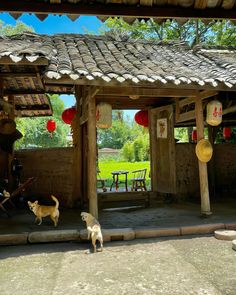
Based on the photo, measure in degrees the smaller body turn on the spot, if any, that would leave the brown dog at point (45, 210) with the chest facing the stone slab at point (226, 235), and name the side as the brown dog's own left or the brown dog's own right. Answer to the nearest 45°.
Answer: approximately 135° to the brown dog's own left

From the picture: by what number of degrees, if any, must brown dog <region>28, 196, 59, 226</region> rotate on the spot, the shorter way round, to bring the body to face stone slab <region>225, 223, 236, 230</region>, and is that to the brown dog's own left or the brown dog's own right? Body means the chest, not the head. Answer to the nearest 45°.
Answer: approximately 180°

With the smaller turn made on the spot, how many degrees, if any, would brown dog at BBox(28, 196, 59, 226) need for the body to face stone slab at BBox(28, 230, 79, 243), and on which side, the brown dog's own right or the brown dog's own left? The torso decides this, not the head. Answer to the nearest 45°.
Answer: approximately 90° to the brown dog's own left

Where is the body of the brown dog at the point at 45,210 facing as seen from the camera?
to the viewer's left

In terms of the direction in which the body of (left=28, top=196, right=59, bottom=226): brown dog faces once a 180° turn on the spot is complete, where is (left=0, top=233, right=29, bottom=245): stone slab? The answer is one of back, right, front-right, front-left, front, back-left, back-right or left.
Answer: back-right

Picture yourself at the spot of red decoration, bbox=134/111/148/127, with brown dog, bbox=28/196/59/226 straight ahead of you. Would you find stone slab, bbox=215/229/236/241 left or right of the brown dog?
left
